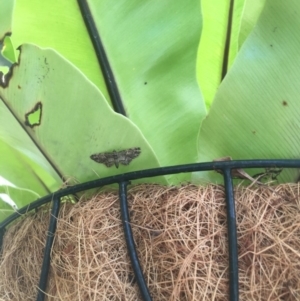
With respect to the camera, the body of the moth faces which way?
away from the camera
